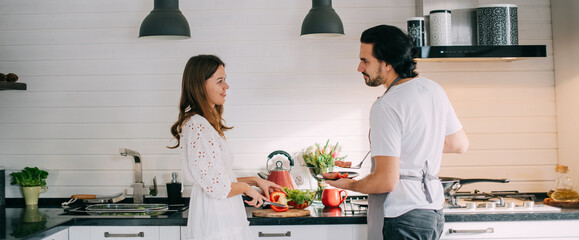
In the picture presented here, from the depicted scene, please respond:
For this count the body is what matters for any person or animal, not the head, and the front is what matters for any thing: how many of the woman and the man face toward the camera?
0

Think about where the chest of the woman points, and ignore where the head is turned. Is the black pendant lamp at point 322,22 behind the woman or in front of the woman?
in front

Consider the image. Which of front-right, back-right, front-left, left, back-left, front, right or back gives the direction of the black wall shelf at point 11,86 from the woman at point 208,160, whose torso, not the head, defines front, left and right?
back-left

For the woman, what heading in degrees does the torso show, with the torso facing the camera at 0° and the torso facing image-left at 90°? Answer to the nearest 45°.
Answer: approximately 270°

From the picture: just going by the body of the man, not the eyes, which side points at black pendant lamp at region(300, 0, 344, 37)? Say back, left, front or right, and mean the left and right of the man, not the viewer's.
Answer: front

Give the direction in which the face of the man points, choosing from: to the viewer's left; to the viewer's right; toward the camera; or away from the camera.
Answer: to the viewer's left

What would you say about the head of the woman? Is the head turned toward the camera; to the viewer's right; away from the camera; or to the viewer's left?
to the viewer's right

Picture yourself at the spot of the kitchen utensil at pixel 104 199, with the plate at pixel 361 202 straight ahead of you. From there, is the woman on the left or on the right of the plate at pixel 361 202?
right

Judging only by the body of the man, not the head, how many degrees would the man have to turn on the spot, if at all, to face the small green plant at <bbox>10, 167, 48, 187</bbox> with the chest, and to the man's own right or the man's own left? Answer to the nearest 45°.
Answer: approximately 45° to the man's own left

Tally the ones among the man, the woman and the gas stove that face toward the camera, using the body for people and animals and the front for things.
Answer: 1

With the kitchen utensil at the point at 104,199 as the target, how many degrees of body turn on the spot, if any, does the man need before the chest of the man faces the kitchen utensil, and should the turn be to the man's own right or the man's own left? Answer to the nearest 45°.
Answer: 0° — they already face it

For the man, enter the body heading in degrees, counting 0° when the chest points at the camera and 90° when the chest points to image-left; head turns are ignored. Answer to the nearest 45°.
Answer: approximately 135°
